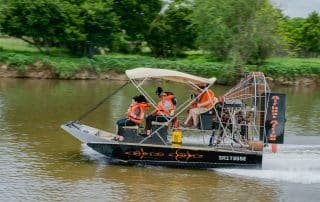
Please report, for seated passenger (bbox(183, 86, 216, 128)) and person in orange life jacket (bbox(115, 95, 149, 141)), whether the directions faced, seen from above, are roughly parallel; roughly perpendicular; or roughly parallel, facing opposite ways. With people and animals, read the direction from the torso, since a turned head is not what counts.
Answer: roughly parallel

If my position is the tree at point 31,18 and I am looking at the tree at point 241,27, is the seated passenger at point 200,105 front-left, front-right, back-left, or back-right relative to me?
front-right

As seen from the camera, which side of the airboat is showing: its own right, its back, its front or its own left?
left

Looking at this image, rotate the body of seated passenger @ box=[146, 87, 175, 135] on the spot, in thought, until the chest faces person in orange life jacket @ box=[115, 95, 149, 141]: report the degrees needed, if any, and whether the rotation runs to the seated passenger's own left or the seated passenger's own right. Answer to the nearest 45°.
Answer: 0° — they already face them

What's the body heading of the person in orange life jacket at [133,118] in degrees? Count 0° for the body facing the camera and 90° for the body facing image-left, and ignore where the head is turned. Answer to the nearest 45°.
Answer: approximately 90°

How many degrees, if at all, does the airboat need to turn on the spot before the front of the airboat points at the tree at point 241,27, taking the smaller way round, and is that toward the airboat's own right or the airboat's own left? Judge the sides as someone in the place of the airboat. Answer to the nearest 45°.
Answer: approximately 90° to the airboat's own right

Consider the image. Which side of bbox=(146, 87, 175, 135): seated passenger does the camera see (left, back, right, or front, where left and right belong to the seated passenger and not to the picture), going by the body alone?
left

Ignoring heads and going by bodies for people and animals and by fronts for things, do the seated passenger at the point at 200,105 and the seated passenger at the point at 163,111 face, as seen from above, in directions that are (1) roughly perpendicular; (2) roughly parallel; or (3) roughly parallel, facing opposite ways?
roughly parallel

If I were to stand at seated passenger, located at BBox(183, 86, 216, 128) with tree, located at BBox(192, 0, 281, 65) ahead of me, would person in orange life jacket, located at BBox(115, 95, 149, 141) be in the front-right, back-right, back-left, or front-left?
back-left

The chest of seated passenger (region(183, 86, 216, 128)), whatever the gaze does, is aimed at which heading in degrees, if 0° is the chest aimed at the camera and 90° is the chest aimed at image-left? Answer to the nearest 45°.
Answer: approximately 90°

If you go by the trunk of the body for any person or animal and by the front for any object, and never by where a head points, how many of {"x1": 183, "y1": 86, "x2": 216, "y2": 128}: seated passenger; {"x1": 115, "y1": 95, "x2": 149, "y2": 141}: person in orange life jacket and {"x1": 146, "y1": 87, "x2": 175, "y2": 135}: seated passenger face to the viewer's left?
3

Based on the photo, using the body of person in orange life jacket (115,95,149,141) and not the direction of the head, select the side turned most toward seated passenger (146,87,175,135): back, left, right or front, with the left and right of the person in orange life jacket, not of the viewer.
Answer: back

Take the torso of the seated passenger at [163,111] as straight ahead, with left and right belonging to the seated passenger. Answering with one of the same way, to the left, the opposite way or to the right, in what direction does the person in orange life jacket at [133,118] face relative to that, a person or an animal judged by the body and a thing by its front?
the same way
